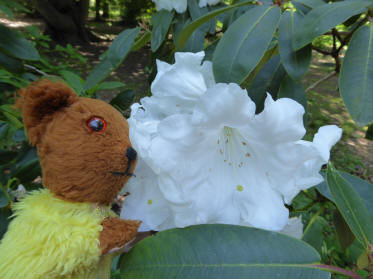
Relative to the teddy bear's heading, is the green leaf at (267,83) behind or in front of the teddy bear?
in front

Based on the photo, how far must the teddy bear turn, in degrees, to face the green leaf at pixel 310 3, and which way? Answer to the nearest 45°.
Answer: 0° — it already faces it

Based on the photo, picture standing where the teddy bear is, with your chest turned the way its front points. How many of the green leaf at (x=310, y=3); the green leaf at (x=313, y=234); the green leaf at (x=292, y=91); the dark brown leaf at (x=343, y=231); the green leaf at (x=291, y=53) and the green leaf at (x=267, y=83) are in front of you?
6

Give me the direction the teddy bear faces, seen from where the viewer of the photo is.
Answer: facing to the right of the viewer

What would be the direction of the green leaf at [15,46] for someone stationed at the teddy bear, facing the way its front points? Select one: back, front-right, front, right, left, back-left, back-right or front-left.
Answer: left

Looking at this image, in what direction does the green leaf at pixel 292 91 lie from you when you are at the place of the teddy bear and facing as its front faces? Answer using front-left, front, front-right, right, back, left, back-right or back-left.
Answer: front

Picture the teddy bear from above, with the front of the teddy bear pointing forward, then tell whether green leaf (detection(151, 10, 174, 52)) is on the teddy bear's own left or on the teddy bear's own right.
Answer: on the teddy bear's own left

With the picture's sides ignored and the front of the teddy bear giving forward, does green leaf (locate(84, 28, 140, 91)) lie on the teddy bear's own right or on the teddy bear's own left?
on the teddy bear's own left

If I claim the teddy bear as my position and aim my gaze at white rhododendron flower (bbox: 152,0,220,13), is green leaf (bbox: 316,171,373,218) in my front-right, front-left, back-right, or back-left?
front-right

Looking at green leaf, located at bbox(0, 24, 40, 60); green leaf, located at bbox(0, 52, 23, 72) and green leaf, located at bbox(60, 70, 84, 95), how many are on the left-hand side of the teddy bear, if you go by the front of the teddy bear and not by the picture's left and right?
3

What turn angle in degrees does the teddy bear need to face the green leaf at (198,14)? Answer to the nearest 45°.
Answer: approximately 45° to its left

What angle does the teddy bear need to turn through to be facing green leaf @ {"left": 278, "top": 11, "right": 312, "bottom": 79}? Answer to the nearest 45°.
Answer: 0° — it already faces it

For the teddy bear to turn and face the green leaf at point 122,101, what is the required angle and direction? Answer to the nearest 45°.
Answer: approximately 45° to its left

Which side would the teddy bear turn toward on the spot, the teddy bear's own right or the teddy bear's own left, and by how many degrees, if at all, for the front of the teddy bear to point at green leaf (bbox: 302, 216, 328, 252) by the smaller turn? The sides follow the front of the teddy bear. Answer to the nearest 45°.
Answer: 0° — it already faces it

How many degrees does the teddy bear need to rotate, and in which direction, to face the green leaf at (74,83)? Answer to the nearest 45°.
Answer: approximately 90° to its left

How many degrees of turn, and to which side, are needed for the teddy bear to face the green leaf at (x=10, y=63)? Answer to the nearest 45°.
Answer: approximately 90° to its left

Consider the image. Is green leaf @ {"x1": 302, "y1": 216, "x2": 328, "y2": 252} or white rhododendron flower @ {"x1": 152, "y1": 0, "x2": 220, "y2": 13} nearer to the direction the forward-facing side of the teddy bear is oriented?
the green leaf

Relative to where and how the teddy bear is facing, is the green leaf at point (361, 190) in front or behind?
in front
